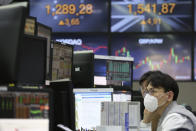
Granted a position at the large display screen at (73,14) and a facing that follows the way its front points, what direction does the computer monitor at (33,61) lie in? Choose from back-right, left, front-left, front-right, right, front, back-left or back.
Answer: front

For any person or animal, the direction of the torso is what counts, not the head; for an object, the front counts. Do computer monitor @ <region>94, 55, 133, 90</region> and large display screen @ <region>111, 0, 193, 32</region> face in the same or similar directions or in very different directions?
same or similar directions

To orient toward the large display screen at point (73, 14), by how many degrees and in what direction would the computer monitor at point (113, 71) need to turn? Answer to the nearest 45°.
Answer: approximately 180°

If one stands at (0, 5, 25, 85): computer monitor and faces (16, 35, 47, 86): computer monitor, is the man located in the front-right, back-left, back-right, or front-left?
front-right

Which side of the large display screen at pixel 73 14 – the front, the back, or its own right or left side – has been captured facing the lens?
front

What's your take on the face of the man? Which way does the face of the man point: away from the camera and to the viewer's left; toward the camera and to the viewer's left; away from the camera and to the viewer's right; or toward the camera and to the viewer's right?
toward the camera and to the viewer's left

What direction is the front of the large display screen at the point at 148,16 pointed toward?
toward the camera

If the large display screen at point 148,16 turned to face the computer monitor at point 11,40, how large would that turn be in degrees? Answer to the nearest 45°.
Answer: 0° — it already faces it

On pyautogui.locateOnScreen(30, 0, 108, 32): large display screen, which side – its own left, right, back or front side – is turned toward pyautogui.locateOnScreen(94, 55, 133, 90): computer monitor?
front

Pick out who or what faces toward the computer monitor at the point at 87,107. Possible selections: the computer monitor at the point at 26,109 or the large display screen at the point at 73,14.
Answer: the large display screen

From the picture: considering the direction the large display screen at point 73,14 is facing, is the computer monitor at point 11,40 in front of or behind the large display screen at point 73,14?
in front

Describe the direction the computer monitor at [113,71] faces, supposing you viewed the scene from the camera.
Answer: facing the viewer
